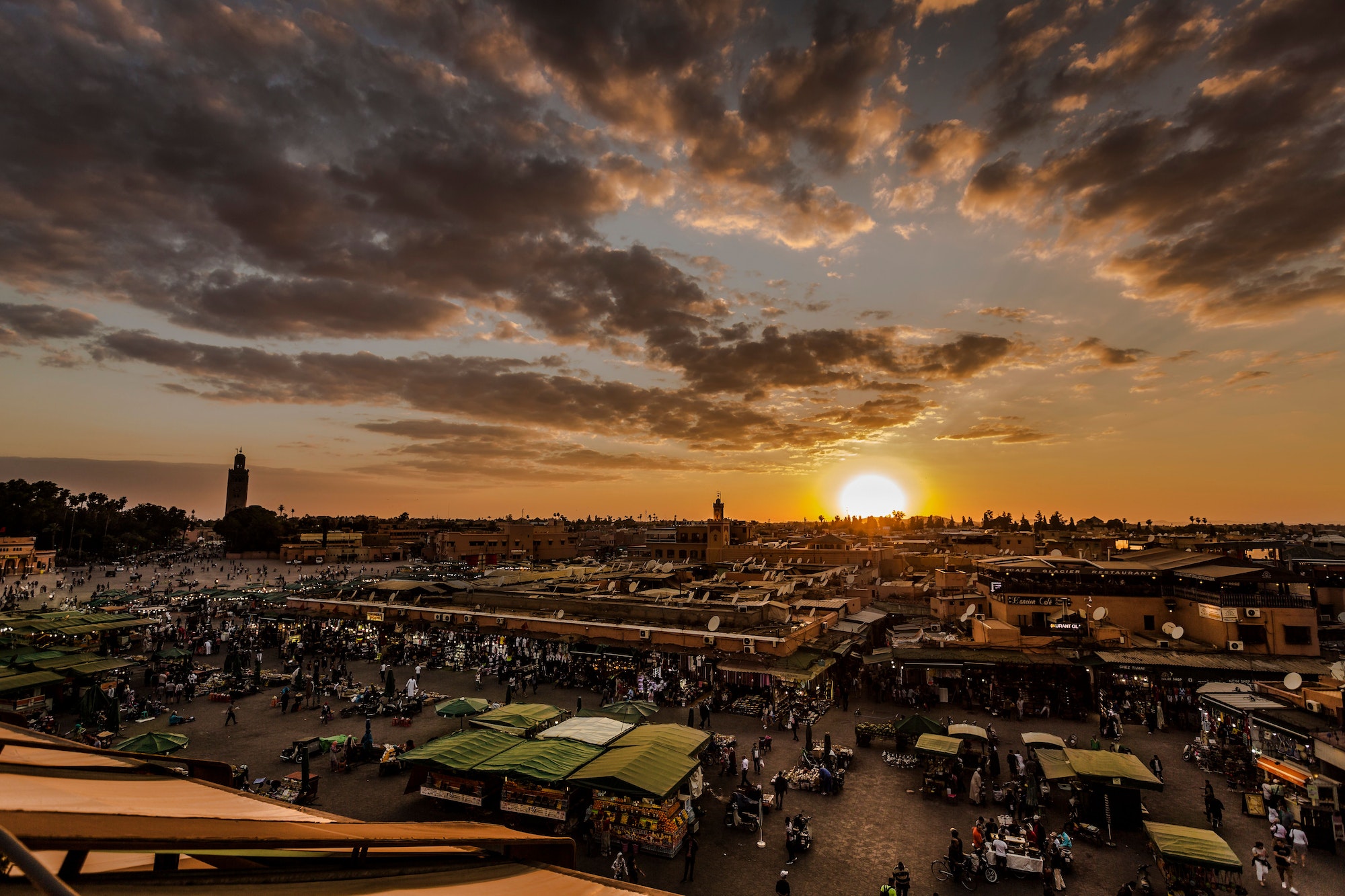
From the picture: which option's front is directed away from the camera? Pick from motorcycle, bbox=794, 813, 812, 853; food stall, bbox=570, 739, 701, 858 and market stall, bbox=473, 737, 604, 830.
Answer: the motorcycle

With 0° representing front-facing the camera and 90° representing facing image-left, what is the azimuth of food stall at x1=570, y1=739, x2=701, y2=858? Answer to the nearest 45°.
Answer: approximately 45°

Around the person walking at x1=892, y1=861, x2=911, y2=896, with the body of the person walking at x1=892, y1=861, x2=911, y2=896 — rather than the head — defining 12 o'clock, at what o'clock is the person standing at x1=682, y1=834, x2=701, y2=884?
the person standing at x1=682, y1=834, x2=701, y2=884 is roughly at 9 o'clock from the person walking at x1=892, y1=861, x2=911, y2=896.

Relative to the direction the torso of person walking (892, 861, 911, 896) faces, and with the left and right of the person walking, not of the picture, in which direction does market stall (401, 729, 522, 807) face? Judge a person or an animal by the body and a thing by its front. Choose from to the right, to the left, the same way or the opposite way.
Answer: the opposite way

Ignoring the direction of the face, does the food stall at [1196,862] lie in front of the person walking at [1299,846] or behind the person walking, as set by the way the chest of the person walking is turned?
behind

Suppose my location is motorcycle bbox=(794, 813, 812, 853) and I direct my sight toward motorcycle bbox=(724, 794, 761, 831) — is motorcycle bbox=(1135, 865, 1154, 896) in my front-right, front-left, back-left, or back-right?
back-right

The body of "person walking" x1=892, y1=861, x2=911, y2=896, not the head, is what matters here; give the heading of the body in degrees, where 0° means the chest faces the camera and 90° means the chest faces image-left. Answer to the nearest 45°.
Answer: approximately 180°

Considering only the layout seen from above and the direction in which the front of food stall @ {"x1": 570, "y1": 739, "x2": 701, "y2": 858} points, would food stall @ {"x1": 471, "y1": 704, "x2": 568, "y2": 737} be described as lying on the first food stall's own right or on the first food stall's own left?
on the first food stall's own right

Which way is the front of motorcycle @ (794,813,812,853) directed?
away from the camera
